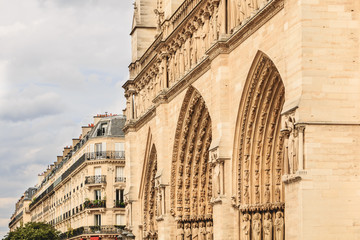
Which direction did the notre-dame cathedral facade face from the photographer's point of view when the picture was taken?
facing the viewer and to the left of the viewer
